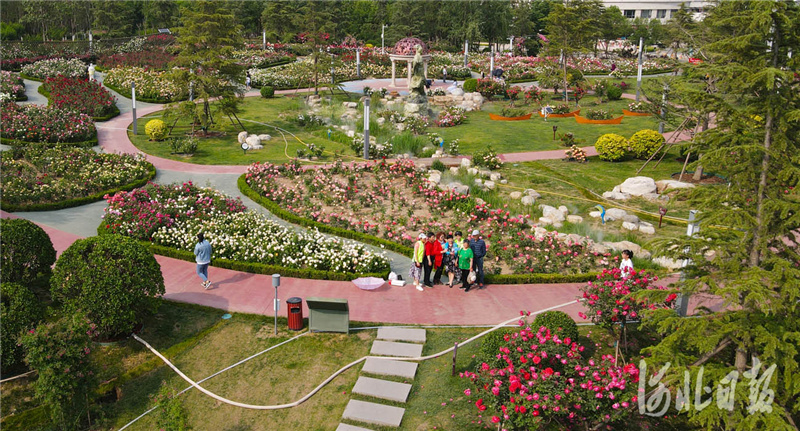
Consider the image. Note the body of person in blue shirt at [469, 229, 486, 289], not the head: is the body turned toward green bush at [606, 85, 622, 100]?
no

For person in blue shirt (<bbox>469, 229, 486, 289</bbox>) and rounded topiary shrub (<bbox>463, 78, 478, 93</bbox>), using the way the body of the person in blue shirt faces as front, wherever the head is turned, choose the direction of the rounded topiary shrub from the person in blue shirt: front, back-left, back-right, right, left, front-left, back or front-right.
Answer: back-right

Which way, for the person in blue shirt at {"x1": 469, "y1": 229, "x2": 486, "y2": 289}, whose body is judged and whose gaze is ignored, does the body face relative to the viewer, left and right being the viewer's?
facing the viewer and to the left of the viewer

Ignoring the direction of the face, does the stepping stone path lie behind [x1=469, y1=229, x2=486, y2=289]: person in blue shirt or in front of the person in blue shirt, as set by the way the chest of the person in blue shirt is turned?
in front

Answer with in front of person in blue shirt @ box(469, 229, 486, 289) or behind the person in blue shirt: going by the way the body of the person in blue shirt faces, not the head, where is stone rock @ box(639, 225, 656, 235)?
behind

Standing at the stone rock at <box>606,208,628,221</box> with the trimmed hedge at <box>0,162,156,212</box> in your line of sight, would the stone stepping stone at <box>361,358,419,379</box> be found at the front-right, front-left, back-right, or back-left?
front-left

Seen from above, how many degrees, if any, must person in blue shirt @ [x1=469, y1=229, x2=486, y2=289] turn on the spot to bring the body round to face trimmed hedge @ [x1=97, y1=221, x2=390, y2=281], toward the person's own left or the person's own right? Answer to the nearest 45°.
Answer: approximately 45° to the person's own right

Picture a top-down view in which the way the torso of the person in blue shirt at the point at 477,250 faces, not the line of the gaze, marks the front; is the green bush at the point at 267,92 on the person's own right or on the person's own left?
on the person's own right

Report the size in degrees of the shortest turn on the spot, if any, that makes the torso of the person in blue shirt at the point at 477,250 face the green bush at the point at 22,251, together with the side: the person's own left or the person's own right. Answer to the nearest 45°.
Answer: approximately 45° to the person's own right

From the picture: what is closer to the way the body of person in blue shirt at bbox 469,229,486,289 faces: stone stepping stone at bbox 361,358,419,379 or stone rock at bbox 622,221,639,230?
the stone stepping stone

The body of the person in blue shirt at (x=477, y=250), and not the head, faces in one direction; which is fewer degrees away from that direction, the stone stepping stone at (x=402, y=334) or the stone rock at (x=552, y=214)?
the stone stepping stone
